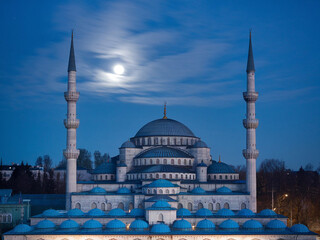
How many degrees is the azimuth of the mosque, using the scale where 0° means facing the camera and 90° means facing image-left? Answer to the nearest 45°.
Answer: approximately 0°
